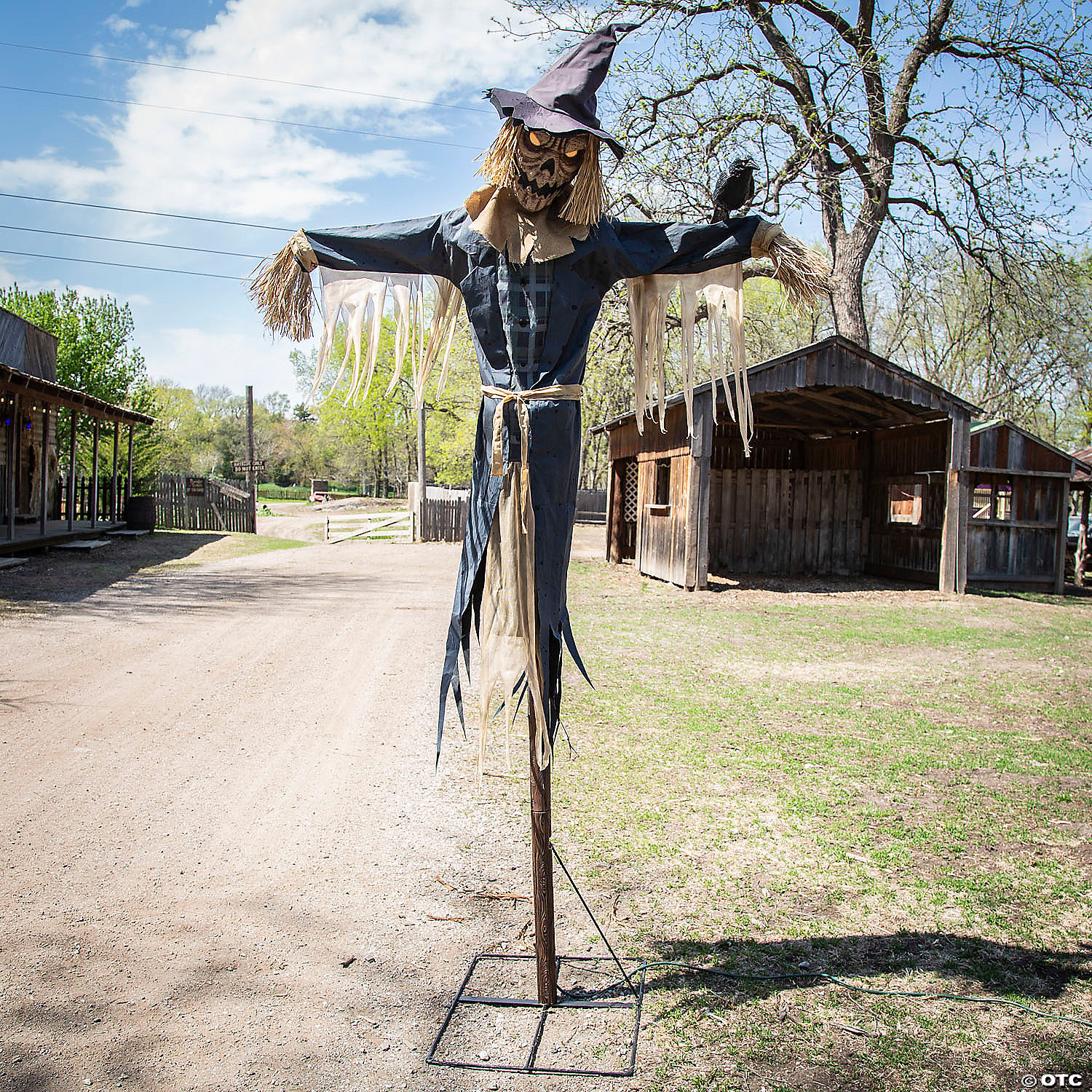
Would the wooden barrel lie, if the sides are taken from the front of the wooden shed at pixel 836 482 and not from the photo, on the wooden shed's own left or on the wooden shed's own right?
on the wooden shed's own right

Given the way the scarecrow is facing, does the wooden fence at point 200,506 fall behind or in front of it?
behind

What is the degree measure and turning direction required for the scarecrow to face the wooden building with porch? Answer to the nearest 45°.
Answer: approximately 135° to its right

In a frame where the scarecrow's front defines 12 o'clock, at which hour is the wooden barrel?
The wooden barrel is roughly at 5 o'clock from the scarecrow.

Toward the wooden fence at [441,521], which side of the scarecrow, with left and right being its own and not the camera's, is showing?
back

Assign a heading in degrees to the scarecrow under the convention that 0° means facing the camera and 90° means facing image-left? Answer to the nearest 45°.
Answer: approximately 0°

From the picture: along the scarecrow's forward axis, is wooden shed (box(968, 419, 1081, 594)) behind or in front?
behind

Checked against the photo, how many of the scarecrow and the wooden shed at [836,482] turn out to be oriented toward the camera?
2
